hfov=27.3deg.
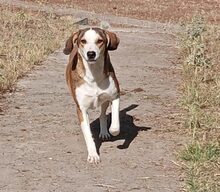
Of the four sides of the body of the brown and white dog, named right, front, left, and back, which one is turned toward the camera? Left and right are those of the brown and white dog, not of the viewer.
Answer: front
